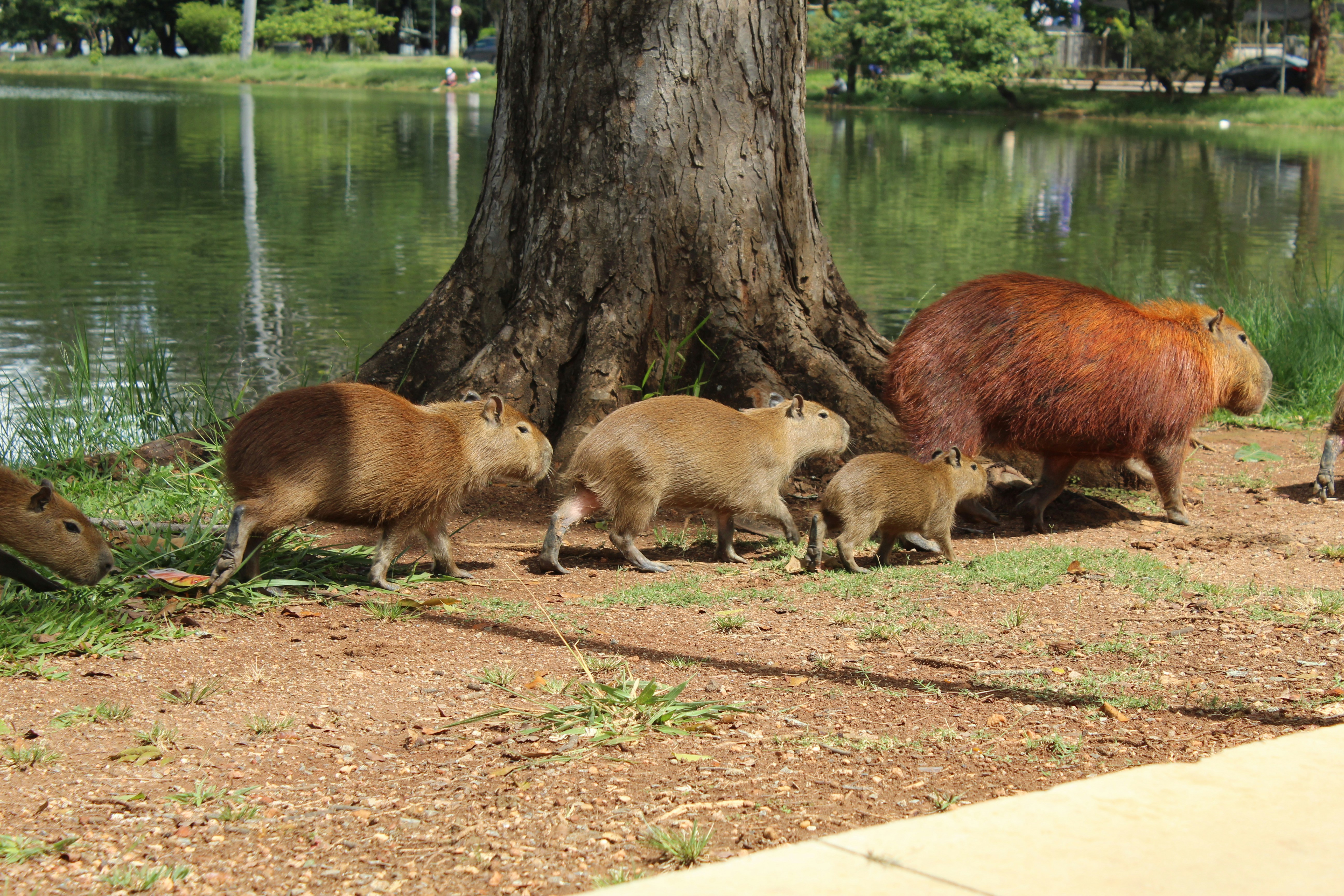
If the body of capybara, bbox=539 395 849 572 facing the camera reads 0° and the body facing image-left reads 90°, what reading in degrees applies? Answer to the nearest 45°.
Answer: approximately 270°

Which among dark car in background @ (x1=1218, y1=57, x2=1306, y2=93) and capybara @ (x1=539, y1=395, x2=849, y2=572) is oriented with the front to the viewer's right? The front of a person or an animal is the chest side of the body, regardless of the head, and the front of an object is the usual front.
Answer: the capybara

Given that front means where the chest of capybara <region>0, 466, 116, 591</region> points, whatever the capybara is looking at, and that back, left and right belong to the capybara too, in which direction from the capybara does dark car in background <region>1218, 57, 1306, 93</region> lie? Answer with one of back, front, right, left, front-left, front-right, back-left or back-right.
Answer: front-left

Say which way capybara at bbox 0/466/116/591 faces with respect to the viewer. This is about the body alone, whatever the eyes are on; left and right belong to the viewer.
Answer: facing to the right of the viewer

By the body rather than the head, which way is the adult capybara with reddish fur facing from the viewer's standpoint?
to the viewer's right

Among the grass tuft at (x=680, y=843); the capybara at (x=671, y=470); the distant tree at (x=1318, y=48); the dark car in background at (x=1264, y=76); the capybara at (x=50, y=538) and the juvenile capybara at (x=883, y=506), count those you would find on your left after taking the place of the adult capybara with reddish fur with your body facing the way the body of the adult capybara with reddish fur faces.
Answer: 2

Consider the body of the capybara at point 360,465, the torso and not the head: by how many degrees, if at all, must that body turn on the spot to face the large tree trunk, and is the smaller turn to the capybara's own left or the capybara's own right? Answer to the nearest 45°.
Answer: approximately 45° to the capybara's own left

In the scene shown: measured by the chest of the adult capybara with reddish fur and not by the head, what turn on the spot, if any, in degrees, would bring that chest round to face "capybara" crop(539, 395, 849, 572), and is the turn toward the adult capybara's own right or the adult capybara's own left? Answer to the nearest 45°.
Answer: approximately 135° to the adult capybara's own right

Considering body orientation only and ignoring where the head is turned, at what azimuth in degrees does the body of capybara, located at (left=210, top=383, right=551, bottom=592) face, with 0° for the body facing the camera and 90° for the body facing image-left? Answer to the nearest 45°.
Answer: approximately 270°

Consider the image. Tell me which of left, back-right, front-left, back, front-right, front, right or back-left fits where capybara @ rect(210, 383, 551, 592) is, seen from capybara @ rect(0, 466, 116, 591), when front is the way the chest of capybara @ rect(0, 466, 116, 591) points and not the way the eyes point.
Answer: front

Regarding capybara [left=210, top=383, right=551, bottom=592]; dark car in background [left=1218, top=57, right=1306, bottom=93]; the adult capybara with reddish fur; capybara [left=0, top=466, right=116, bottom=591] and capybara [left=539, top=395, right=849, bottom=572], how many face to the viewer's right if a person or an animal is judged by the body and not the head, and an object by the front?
4

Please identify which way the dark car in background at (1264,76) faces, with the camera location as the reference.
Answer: facing to the left of the viewer
